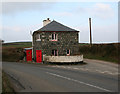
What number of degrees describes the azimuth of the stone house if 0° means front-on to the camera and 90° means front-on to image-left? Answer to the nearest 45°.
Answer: approximately 0°

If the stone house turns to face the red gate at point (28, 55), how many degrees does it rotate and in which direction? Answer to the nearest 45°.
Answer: approximately 135° to its right
